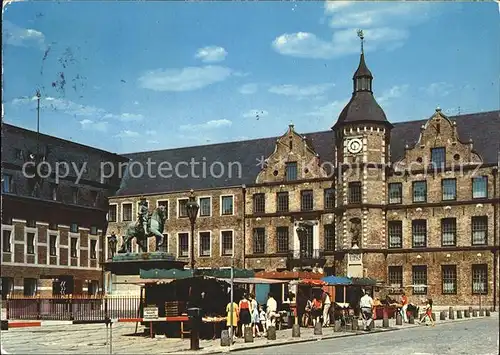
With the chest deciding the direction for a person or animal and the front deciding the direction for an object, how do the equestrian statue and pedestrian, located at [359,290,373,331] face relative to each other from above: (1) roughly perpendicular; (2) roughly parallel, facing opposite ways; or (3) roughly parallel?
roughly perpendicular

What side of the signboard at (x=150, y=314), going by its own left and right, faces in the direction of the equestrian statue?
back

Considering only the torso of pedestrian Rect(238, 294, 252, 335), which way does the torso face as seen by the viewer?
away from the camera

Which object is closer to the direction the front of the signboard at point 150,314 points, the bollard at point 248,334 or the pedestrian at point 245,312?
the bollard

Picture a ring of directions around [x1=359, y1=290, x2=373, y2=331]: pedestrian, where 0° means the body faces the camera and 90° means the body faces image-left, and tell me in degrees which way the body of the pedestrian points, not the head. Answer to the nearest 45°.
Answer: approximately 180°

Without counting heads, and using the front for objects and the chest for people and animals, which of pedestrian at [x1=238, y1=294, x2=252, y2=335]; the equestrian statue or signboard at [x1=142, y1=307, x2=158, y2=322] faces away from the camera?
the pedestrian

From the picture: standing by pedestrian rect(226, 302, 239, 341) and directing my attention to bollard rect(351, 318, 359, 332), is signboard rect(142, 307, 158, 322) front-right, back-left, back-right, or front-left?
back-left
